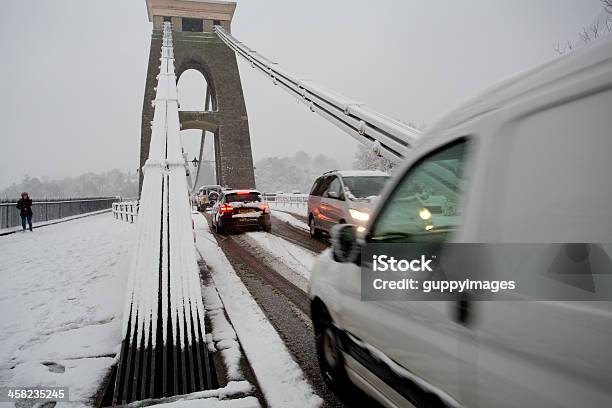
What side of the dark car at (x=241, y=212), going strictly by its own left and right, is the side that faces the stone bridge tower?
front

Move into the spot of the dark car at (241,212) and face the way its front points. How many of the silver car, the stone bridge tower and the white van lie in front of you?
1

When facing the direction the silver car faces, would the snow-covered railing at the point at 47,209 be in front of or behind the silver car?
behind

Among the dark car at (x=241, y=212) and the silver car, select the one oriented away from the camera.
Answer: the dark car

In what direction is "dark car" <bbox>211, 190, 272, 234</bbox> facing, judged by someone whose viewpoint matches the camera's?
facing away from the viewer

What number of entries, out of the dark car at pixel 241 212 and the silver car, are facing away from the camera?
1

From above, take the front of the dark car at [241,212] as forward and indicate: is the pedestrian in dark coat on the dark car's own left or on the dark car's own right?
on the dark car's own left

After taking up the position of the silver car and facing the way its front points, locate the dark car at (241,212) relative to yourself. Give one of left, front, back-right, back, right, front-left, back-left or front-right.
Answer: back

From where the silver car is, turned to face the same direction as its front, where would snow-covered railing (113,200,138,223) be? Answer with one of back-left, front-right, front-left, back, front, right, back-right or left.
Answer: back
